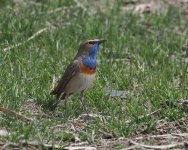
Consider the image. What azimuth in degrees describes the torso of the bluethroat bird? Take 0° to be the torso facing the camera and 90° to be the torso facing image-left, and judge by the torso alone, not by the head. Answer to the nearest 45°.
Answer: approximately 270°

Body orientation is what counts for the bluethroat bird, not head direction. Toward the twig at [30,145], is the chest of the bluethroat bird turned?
no
